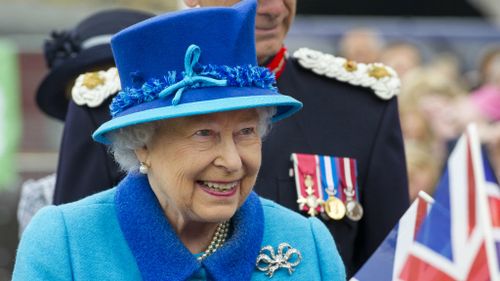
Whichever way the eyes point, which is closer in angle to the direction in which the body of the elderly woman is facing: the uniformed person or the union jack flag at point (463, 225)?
the union jack flag

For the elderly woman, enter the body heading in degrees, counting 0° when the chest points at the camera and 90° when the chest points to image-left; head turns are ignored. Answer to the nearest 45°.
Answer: approximately 315°

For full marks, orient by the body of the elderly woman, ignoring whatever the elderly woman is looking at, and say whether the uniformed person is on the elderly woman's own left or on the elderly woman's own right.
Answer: on the elderly woman's own left

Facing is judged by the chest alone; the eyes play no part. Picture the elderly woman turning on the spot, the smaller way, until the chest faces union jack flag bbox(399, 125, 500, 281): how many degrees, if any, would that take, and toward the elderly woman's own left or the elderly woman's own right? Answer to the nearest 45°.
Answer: approximately 45° to the elderly woman's own left
